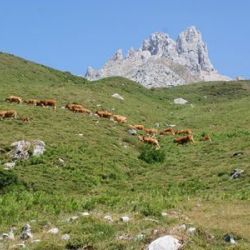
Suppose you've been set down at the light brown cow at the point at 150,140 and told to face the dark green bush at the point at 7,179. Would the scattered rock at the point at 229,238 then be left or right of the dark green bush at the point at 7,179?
left
